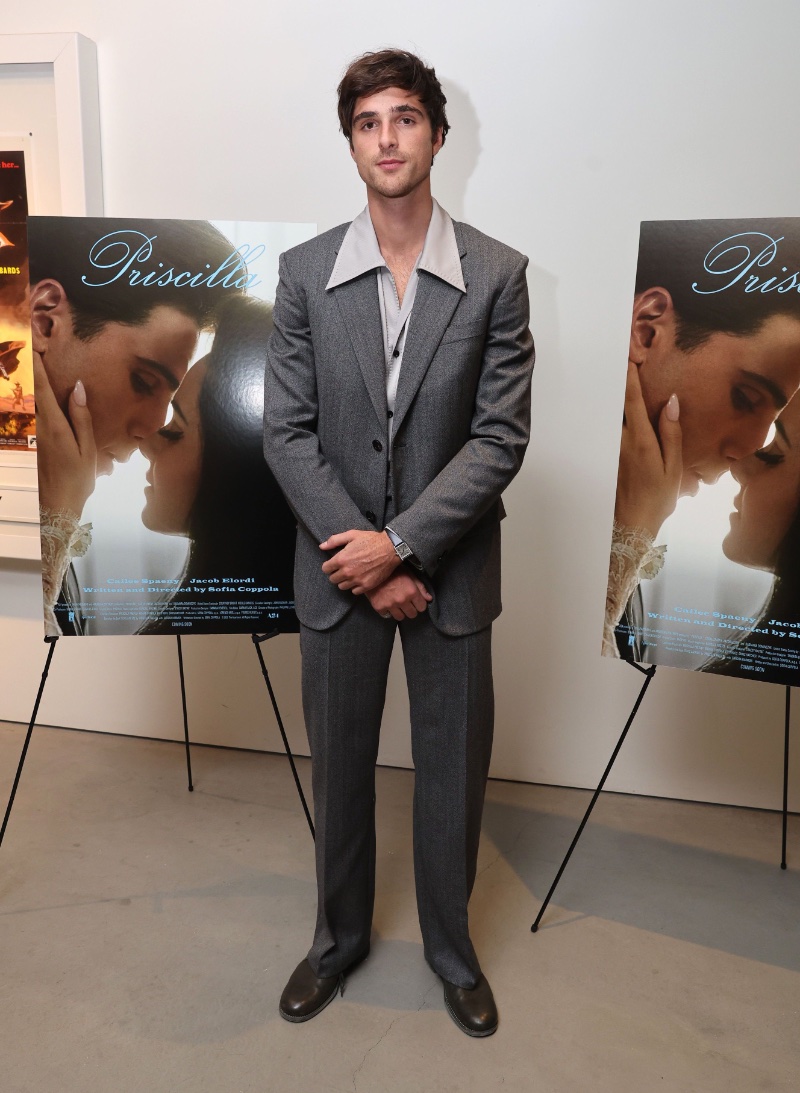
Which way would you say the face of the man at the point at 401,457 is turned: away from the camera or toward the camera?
toward the camera

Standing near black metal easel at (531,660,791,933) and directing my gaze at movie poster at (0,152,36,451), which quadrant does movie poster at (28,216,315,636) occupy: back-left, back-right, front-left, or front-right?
front-left

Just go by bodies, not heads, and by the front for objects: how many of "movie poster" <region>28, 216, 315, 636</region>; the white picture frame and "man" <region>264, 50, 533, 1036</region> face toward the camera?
3

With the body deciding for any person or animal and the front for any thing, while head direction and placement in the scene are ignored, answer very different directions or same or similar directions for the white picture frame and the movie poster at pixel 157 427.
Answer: same or similar directions

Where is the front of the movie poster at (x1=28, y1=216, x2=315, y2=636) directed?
toward the camera

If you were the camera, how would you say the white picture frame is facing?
facing the viewer

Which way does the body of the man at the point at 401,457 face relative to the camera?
toward the camera

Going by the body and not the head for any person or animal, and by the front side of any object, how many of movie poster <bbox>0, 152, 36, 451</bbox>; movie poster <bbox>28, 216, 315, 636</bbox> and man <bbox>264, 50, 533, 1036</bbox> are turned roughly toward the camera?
3

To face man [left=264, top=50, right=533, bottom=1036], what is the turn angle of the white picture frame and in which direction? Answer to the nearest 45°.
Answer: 0° — it already faces them

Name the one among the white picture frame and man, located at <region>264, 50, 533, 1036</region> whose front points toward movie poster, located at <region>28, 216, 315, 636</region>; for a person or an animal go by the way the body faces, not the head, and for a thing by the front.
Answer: the white picture frame

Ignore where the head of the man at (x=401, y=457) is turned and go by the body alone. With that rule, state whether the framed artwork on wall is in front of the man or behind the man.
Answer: behind

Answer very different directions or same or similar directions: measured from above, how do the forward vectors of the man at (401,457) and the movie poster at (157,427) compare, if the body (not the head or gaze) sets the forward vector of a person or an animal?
same or similar directions

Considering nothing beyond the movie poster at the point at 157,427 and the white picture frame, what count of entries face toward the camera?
2

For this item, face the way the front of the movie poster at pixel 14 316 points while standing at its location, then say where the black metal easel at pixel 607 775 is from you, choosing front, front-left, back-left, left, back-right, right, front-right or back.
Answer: front-left
